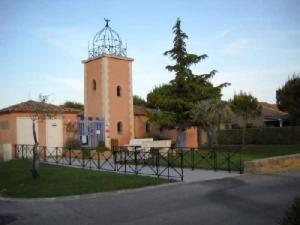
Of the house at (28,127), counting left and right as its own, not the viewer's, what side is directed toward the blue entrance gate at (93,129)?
left

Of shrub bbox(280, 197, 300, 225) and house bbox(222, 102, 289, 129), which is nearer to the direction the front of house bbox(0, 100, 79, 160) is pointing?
the shrub

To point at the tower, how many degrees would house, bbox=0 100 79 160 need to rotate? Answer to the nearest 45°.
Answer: approximately 90° to its left

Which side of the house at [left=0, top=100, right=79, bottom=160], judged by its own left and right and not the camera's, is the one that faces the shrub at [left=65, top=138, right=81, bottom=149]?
left

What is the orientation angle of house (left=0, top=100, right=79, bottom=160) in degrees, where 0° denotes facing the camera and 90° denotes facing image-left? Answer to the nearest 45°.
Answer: approximately 0°

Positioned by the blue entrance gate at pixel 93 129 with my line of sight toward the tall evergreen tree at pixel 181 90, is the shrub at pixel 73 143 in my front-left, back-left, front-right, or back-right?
back-right

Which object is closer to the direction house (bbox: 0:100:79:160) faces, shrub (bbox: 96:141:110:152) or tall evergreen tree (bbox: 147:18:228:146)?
the shrub

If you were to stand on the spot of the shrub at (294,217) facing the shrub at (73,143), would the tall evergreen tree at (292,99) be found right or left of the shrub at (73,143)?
right

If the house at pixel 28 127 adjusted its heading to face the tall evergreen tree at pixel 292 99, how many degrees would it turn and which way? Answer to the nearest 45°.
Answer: approximately 90° to its left
